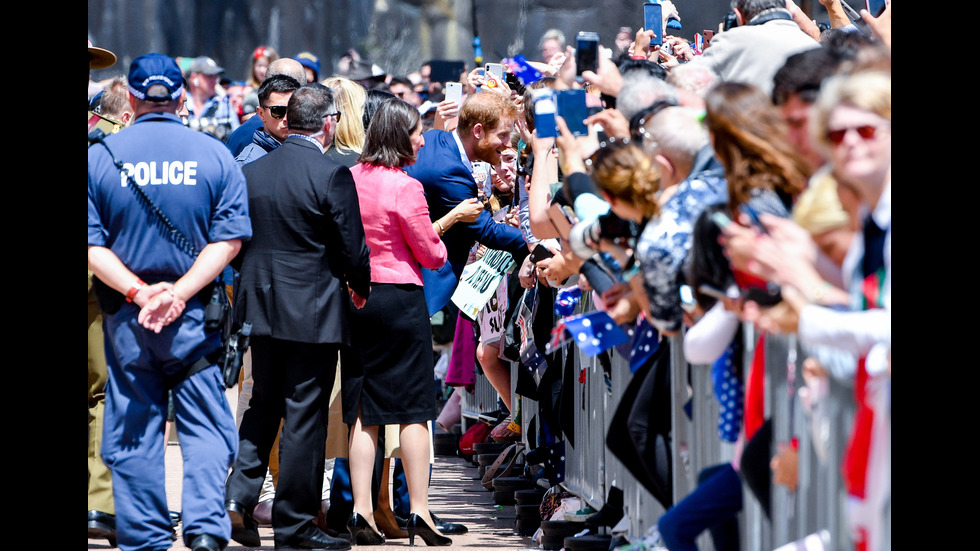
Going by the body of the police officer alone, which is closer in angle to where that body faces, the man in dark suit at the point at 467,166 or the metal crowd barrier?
the man in dark suit

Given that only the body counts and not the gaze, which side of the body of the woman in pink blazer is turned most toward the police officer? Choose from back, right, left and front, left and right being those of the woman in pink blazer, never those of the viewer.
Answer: back

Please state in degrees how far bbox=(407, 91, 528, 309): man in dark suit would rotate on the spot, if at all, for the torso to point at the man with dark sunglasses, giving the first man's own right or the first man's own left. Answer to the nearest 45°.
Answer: approximately 180°

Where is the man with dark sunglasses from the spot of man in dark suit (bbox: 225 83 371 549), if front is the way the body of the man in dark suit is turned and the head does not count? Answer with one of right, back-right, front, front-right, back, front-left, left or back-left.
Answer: front-left

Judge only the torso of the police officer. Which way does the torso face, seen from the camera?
away from the camera

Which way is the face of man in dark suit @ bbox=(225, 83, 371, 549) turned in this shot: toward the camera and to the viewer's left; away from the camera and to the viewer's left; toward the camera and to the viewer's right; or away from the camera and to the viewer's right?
away from the camera and to the viewer's right

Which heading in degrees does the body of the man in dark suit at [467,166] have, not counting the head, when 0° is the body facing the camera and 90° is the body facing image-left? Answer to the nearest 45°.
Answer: approximately 270°

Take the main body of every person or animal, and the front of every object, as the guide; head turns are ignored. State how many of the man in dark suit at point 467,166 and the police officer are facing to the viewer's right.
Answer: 1

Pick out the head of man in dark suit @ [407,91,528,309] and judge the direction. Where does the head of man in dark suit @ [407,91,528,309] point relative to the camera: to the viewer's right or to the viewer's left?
to the viewer's right

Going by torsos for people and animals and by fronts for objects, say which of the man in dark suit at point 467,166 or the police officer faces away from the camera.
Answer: the police officer

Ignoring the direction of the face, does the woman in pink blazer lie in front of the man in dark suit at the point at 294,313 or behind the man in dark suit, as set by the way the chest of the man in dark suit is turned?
in front
